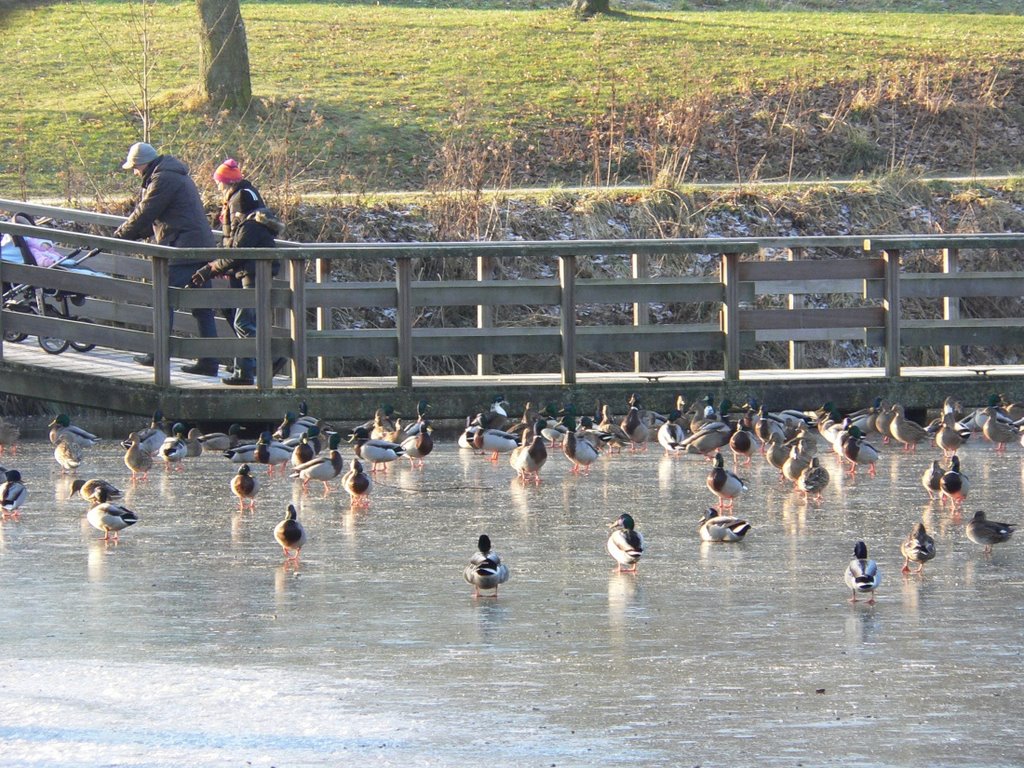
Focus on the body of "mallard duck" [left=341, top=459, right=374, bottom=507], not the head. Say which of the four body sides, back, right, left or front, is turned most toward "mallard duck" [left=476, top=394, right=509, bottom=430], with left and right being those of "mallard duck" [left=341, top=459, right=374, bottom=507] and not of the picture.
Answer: back

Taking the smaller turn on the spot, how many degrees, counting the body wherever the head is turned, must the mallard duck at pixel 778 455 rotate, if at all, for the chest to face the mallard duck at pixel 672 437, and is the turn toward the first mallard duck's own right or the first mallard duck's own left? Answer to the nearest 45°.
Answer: approximately 90° to the first mallard duck's own right

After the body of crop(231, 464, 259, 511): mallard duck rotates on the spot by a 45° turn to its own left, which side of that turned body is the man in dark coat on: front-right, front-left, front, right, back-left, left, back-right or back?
back-left

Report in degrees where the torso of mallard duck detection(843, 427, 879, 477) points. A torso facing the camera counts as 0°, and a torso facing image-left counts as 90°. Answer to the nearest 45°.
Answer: approximately 45°

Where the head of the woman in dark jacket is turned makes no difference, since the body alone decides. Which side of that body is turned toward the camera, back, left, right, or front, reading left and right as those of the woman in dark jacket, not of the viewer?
left

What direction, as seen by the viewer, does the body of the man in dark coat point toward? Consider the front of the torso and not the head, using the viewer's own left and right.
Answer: facing to the left of the viewer

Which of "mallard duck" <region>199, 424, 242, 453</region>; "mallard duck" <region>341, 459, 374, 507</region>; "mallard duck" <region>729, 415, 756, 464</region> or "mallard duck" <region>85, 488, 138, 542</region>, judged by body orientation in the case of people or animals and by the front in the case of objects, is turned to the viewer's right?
"mallard duck" <region>199, 424, 242, 453</region>

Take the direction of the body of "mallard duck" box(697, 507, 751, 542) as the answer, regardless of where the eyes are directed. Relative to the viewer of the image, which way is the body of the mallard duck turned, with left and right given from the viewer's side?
facing to the left of the viewer
